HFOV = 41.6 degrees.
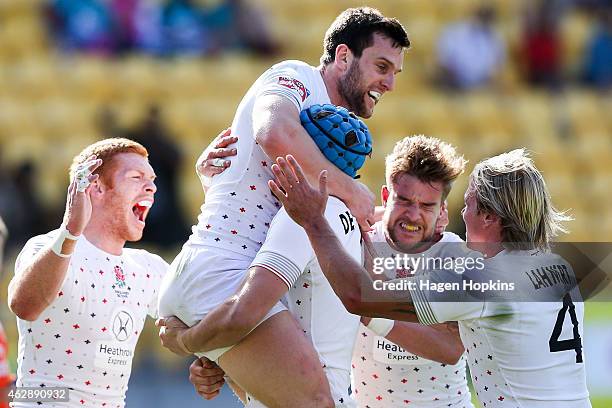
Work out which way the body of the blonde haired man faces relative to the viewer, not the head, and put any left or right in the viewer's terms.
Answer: facing away from the viewer and to the left of the viewer

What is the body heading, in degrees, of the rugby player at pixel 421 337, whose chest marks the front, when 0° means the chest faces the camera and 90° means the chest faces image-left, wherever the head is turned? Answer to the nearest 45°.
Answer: approximately 45°

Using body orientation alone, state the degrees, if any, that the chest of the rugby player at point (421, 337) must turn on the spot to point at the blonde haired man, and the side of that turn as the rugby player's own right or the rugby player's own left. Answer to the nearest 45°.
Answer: approximately 45° to the rugby player's own left
